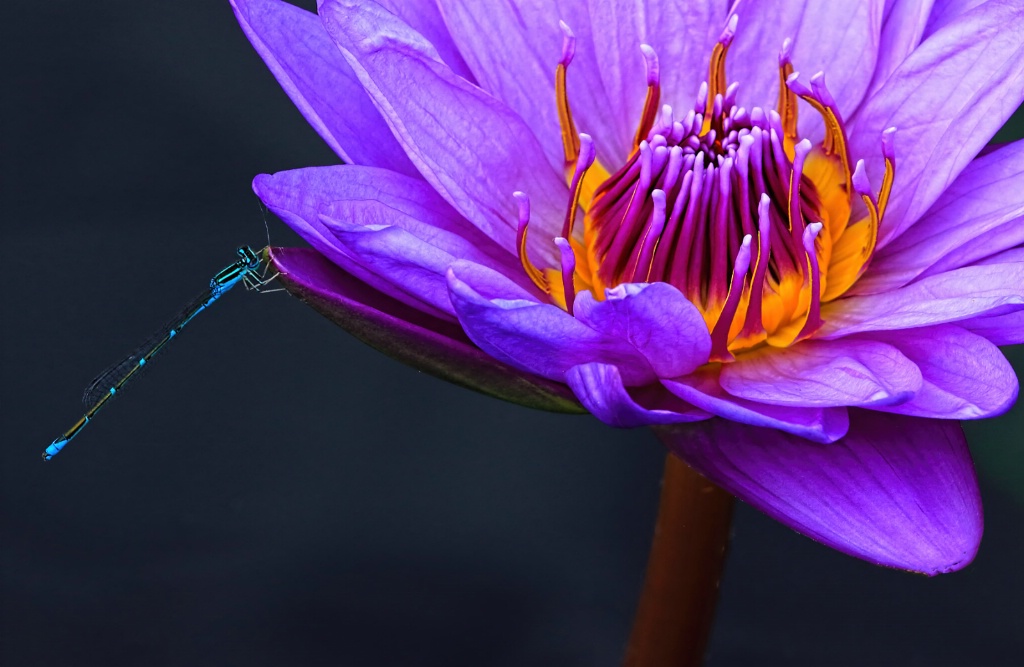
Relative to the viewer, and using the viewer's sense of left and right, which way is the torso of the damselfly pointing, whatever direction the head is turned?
facing to the right of the viewer
